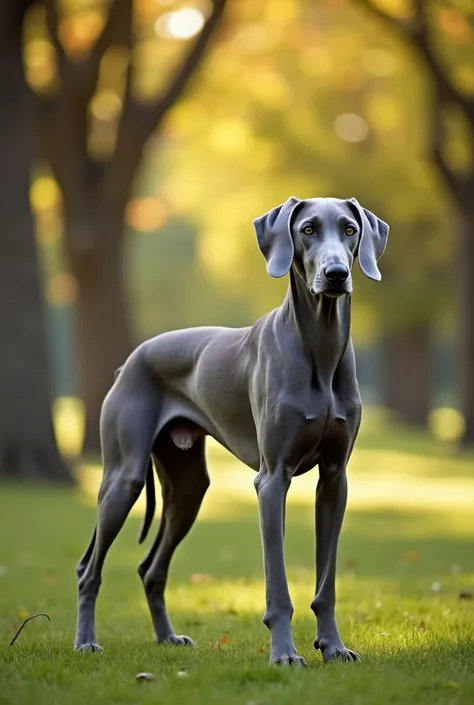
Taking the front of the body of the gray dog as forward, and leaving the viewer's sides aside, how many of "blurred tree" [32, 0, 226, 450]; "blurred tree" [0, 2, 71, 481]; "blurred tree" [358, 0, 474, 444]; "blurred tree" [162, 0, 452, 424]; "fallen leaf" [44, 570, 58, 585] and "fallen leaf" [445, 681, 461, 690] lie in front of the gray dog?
1

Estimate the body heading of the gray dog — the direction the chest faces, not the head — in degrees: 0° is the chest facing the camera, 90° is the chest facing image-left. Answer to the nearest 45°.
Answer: approximately 315°

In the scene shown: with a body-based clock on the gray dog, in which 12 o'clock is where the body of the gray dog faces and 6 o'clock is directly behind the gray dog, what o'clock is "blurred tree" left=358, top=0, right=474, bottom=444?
The blurred tree is roughly at 8 o'clock from the gray dog.

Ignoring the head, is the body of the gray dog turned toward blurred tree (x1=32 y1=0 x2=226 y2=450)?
no

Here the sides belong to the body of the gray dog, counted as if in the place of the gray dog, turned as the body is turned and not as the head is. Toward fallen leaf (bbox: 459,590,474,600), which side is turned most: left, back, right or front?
left

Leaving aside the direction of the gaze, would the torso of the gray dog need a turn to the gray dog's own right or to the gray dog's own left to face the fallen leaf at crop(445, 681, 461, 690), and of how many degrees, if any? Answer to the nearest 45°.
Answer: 0° — it already faces it

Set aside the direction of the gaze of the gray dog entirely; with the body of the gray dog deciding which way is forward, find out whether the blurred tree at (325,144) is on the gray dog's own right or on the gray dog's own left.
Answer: on the gray dog's own left

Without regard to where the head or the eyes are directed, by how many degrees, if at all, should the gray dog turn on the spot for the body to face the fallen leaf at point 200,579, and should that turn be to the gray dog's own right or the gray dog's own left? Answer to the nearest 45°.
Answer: approximately 135° to the gray dog's own left

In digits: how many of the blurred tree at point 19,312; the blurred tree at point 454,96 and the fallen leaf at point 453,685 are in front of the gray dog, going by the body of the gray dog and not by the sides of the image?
1

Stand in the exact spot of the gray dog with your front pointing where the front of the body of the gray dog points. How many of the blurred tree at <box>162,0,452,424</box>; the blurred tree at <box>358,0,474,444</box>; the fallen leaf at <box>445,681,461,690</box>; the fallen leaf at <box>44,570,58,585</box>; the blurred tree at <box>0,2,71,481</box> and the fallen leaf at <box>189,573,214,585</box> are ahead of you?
1

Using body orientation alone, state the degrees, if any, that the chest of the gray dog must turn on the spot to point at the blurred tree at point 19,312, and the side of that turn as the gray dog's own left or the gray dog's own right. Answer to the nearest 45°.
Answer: approximately 135° to the gray dog's own left

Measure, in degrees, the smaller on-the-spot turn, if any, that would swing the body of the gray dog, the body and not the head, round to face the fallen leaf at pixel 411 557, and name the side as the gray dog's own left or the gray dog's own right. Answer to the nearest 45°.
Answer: approximately 135° to the gray dog's own left

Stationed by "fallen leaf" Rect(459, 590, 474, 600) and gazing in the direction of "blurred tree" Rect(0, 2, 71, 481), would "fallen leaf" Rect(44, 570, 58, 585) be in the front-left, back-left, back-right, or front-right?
front-left

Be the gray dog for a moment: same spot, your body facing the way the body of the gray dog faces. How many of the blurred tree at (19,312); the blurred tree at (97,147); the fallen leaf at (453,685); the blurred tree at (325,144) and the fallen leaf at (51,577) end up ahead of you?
1

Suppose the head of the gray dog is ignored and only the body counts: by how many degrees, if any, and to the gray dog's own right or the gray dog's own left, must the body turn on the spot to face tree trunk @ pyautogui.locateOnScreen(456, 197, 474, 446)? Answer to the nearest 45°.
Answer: approximately 135° to the gray dog's own left

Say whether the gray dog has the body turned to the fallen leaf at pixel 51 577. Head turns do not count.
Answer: no
